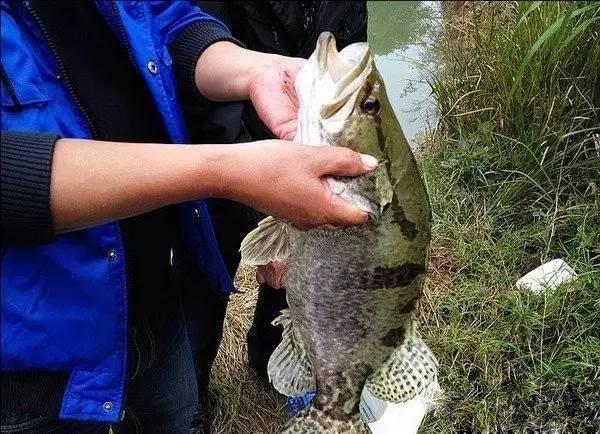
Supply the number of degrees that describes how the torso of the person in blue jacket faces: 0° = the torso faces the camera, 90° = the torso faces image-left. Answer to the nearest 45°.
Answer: approximately 315°

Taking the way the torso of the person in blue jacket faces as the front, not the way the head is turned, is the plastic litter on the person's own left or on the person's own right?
on the person's own left
